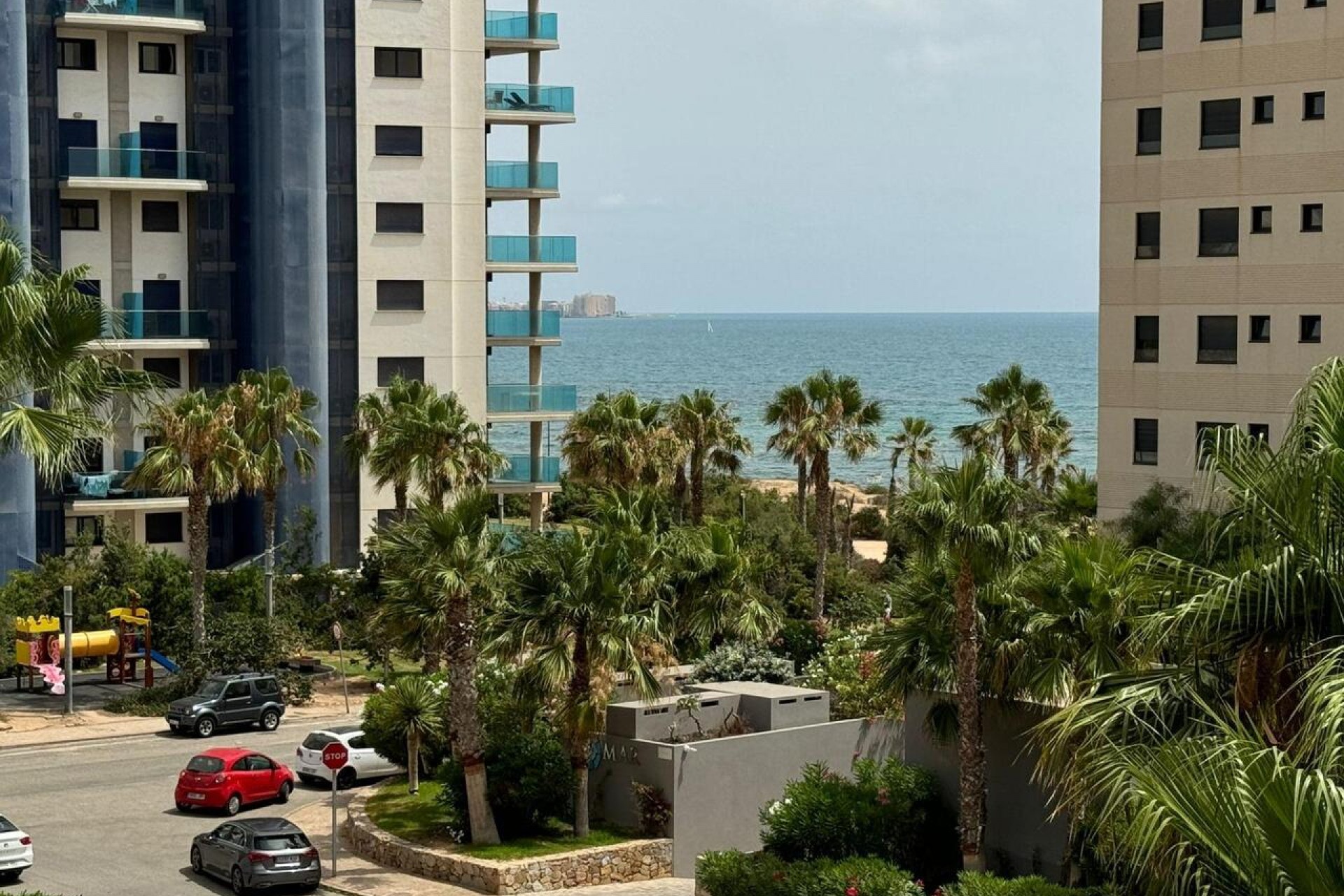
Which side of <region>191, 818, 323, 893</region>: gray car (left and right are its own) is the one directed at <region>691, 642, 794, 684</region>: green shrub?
right

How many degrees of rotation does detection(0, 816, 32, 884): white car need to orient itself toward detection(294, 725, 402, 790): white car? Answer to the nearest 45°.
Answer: approximately 90° to its right

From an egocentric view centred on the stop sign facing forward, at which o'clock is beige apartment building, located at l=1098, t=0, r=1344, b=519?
The beige apartment building is roughly at 8 o'clock from the stop sign.

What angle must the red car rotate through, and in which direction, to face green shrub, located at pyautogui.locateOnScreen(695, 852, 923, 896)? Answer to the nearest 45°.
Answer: approximately 90° to its right

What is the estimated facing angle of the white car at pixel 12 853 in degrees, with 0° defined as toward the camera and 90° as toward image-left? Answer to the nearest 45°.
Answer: approximately 135°

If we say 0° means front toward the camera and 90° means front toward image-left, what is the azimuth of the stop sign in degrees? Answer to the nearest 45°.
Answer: approximately 0°
